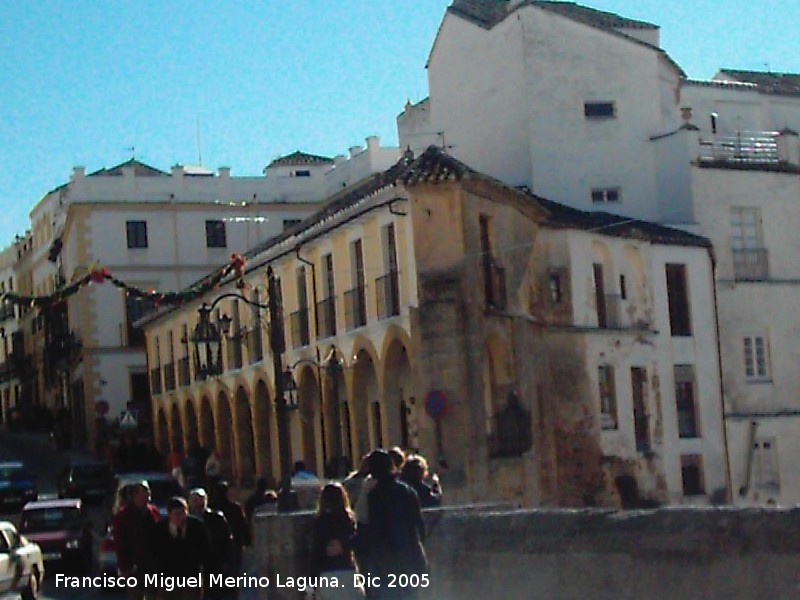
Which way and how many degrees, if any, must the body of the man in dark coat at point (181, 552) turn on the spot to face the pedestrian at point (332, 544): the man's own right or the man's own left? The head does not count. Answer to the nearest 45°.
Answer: approximately 45° to the man's own left

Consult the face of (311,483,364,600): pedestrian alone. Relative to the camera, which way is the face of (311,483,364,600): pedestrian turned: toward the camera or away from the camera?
away from the camera

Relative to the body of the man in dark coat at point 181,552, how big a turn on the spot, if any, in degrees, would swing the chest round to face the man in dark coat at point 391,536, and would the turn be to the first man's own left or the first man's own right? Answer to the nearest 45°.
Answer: approximately 45° to the first man's own left

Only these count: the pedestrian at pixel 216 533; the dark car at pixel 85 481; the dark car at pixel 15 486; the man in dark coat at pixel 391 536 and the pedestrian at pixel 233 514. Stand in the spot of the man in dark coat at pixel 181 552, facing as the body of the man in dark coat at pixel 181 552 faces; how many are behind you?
4

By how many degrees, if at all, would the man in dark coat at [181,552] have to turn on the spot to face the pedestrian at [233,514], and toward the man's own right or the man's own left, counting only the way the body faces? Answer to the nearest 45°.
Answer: approximately 180°
